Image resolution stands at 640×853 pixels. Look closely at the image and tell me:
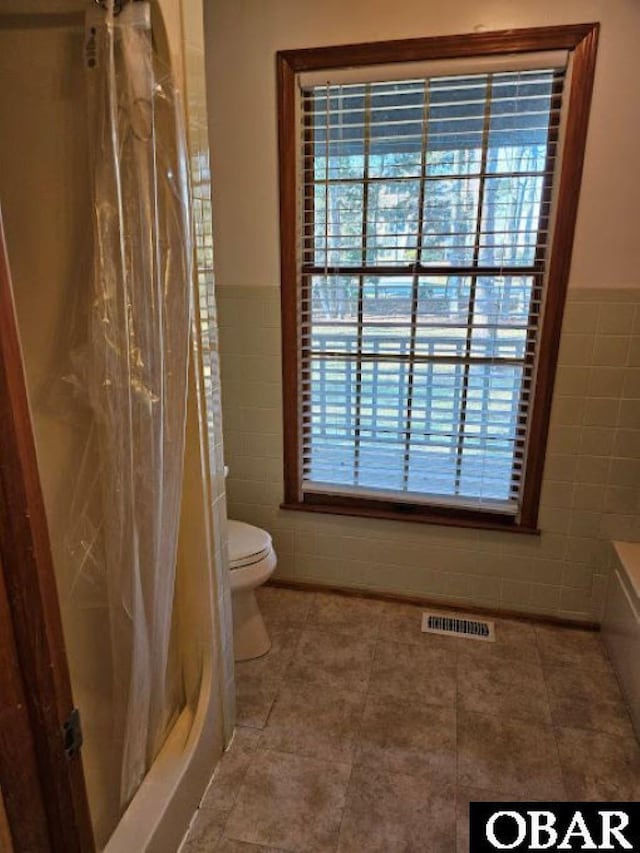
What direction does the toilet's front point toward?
to the viewer's right

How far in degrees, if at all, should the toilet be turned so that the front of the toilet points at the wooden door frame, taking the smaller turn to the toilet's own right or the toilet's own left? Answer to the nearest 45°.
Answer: approximately 90° to the toilet's own right

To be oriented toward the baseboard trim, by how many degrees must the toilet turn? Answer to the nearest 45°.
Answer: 0° — it already faces it

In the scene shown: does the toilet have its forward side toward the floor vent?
yes

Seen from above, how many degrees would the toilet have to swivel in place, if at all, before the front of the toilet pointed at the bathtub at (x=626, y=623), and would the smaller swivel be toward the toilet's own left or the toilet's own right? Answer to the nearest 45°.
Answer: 0° — it already faces it

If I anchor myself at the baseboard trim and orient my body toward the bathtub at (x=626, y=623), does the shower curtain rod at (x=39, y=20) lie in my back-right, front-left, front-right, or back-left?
back-right
